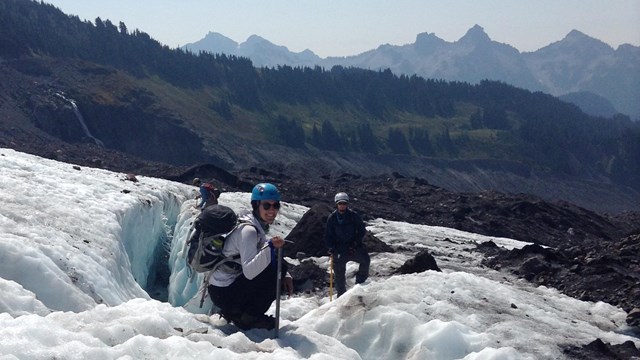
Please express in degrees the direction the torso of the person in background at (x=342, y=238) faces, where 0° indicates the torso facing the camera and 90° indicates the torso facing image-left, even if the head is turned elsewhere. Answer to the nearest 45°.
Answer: approximately 0°

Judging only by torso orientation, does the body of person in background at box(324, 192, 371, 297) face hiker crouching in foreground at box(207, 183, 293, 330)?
yes
